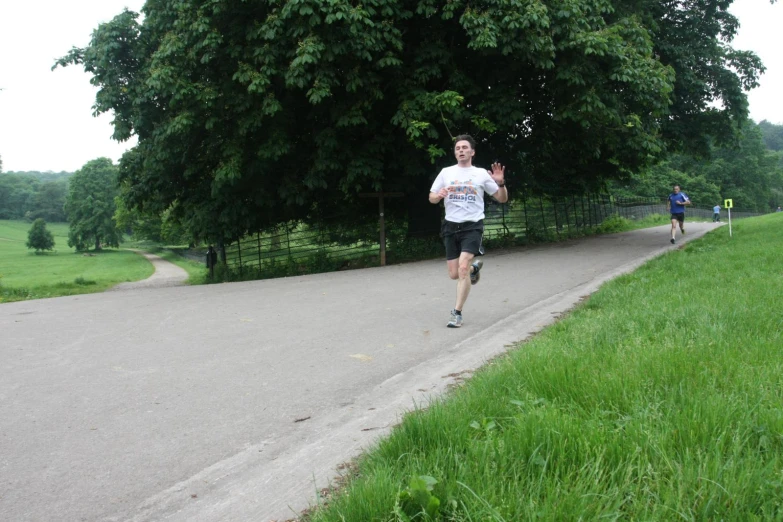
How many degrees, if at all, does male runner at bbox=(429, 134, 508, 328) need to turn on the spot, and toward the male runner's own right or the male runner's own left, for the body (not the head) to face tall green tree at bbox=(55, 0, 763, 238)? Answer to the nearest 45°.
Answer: approximately 180°

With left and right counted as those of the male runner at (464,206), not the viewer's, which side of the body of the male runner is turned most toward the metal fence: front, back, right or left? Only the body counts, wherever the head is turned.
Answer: back

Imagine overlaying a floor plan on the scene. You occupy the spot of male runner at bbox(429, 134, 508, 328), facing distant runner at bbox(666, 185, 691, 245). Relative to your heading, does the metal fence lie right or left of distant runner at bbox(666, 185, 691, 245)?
left

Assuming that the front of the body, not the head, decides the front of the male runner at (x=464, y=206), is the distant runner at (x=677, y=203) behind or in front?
behind

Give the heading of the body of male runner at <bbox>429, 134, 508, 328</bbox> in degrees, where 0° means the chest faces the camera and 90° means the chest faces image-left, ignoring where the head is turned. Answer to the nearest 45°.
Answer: approximately 0°
